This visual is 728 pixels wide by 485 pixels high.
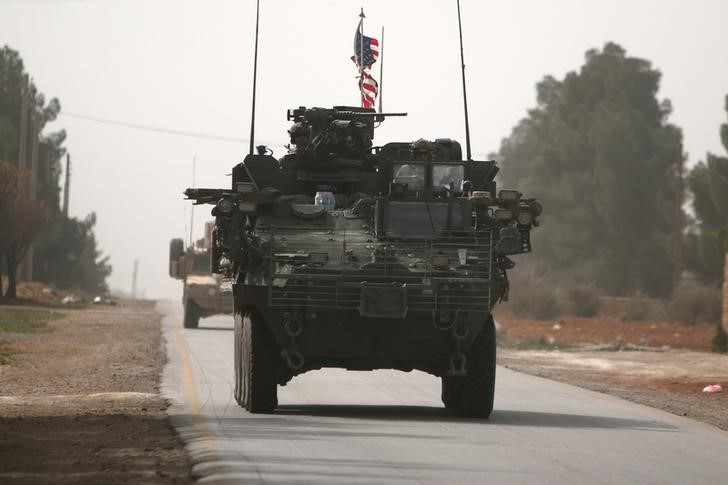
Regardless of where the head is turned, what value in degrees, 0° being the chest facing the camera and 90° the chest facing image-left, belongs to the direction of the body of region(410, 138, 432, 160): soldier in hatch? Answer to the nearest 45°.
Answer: approximately 0°

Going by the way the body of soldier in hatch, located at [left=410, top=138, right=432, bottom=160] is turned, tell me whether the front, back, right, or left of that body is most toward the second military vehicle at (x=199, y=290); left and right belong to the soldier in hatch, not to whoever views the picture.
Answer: back

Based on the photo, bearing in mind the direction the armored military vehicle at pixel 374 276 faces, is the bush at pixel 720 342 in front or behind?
behind

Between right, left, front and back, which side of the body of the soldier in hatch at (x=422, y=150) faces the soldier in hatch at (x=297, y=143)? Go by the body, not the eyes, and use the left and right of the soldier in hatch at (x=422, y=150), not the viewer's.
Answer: right

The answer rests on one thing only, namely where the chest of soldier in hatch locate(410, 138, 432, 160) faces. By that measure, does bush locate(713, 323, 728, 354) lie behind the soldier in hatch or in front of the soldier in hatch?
behind
